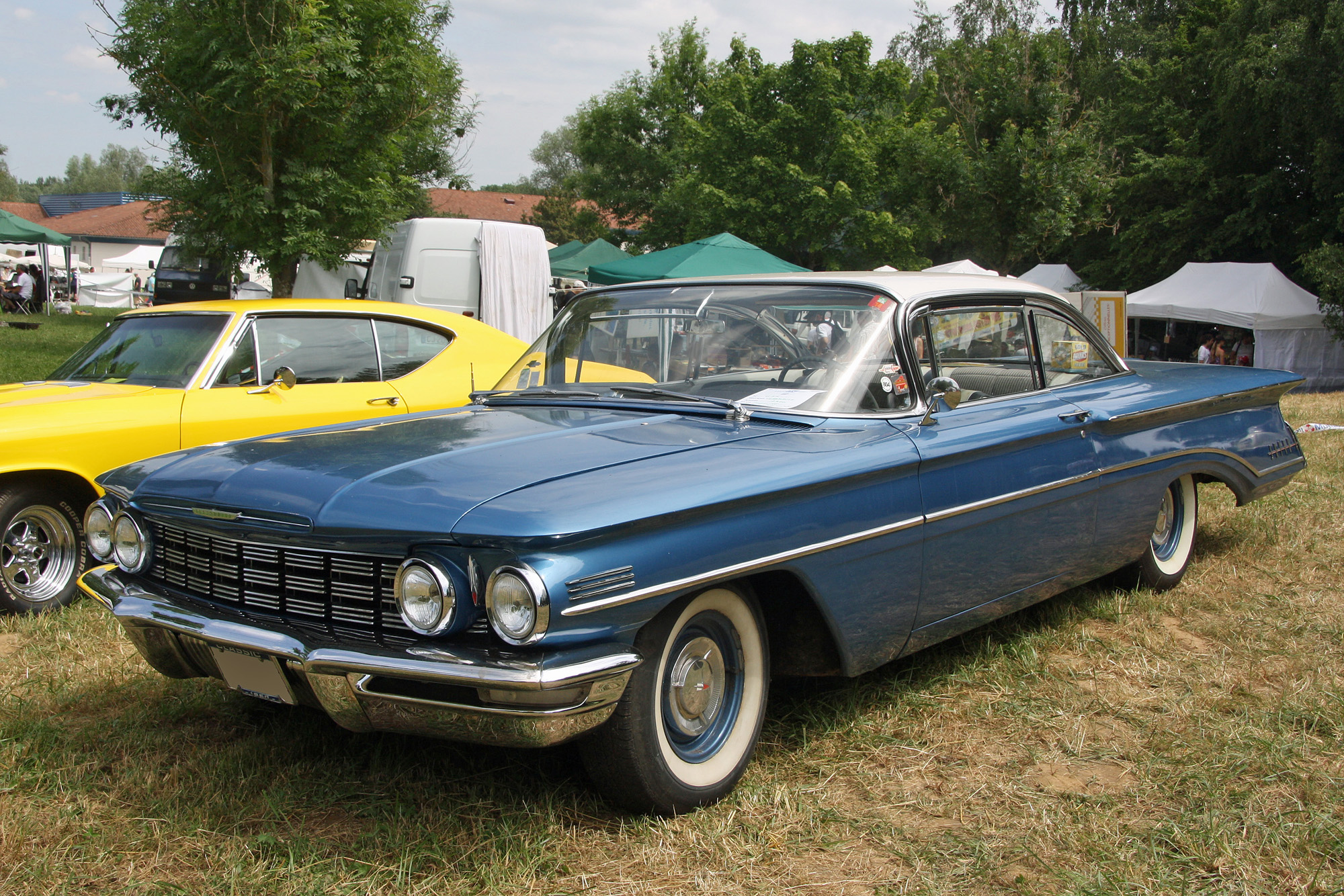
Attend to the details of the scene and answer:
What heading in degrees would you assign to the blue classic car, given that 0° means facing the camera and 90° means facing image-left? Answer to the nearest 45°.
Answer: approximately 45°

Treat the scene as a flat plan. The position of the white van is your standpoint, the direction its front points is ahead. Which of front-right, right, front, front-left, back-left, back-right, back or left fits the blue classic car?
back-left

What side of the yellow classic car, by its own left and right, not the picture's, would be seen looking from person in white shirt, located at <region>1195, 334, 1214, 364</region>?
back

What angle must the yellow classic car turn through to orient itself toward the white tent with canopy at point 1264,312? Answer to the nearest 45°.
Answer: approximately 180°

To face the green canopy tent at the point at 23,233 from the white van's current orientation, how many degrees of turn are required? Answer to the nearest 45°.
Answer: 0° — it already faces it

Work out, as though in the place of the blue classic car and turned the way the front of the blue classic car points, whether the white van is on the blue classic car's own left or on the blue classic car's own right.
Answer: on the blue classic car's own right

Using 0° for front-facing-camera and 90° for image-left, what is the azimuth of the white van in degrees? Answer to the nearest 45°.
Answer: approximately 135°

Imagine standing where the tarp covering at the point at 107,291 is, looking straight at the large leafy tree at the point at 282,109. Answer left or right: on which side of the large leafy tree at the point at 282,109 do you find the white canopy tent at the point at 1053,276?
left

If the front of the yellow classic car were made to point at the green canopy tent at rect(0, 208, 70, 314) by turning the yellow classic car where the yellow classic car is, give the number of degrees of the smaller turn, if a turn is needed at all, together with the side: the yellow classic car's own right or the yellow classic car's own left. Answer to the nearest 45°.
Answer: approximately 135° to the yellow classic car's own right
